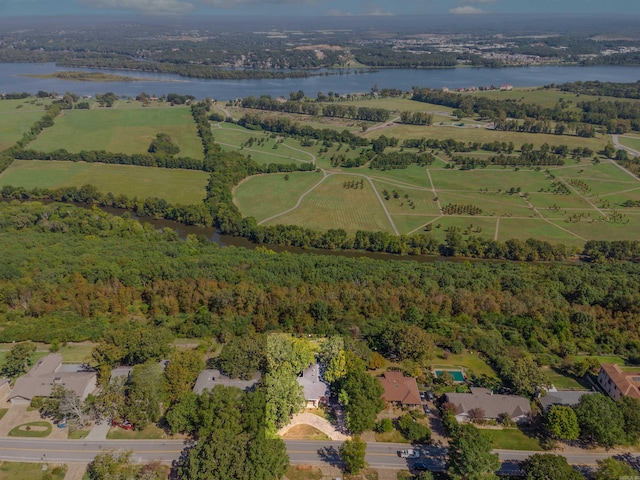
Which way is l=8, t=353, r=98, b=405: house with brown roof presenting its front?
toward the camera

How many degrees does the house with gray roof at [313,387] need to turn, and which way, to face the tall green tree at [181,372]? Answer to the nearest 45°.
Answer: approximately 90° to its right

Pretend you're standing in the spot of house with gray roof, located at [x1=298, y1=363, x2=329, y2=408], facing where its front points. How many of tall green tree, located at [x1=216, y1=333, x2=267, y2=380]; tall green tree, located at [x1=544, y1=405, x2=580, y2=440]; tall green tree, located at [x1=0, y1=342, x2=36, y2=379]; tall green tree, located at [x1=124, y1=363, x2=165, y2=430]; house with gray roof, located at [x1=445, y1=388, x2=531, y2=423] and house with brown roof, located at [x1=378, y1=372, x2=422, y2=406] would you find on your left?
3

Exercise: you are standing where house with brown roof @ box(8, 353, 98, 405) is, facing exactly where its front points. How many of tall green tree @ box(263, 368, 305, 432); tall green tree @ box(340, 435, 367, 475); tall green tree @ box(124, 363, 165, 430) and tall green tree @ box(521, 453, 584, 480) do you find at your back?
0

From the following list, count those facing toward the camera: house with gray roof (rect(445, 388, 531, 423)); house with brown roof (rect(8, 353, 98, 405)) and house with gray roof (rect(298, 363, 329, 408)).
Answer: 3

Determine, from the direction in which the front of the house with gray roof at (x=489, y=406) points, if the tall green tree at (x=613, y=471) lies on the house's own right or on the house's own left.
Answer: on the house's own left

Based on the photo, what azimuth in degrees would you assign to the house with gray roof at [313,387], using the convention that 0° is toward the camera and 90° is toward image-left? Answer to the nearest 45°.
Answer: approximately 0°

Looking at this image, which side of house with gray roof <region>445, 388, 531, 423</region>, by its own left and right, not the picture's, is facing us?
front

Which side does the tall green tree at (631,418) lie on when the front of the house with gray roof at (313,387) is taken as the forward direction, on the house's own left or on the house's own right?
on the house's own left

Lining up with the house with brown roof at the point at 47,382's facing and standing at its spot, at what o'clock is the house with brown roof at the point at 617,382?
the house with brown roof at the point at 617,382 is roughly at 10 o'clock from the house with brown roof at the point at 47,382.

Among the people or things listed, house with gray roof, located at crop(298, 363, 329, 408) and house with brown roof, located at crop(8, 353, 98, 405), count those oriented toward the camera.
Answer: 2

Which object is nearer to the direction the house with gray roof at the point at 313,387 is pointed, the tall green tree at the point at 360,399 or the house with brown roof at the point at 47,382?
the tall green tree

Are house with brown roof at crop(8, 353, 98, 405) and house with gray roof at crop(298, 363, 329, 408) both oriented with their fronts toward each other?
no

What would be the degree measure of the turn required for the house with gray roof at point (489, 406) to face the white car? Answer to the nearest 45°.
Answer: approximately 45° to its right

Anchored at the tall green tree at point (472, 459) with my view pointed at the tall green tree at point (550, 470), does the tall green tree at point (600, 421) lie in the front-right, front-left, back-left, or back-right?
front-left

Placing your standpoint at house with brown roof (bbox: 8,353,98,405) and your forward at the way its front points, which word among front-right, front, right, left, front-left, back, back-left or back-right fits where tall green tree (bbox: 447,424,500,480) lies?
front-left

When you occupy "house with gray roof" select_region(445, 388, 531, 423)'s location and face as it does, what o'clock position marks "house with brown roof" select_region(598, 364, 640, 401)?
The house with brown roof is roughly at 8 o'clock from the house with gray roof.

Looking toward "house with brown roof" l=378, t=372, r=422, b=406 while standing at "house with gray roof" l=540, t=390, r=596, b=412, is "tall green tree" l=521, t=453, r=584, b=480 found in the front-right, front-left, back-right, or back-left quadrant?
front-left

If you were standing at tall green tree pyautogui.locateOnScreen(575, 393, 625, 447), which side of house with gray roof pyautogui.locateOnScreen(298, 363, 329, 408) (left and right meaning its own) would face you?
left
